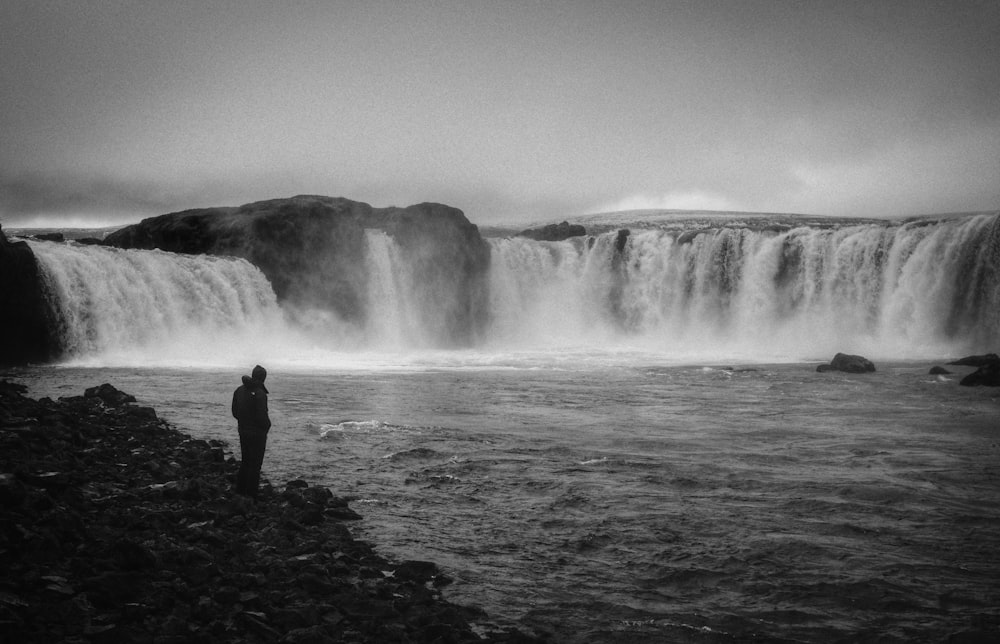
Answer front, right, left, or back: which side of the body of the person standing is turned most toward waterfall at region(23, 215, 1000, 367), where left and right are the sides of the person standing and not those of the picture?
front

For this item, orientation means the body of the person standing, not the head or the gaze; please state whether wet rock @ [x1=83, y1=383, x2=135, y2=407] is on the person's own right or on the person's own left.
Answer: on the person's own left

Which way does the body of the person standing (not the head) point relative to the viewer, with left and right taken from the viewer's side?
facing away from the viewer and to the right of the viewer

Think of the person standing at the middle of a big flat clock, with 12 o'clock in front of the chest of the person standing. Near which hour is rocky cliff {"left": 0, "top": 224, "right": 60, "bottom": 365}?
The rocky cliff is roughly at 10 o'clock from the person standing.

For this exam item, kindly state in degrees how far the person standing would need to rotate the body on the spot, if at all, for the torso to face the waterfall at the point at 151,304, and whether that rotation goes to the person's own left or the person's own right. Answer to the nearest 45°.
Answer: approximately 45° to the person's own left
